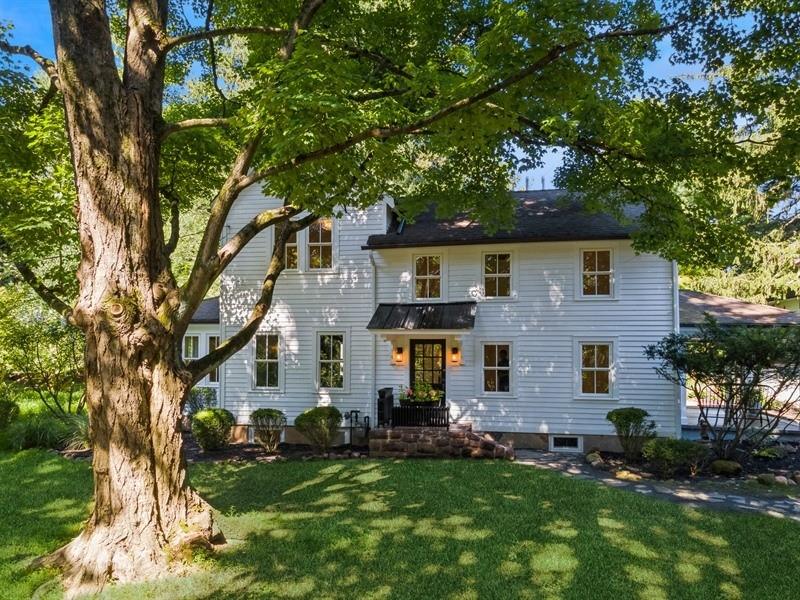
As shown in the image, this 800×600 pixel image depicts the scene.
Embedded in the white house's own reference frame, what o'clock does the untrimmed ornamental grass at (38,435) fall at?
The untrimmed ornamental grass is roughly at 3 o'clock from the white house.

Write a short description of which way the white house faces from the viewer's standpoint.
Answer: facing the viewer

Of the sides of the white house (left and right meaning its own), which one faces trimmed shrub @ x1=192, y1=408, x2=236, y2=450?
right

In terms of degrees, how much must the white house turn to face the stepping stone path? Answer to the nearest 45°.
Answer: approximately 45° to its left

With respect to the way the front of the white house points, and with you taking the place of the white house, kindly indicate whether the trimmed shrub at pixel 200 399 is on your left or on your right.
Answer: on your right

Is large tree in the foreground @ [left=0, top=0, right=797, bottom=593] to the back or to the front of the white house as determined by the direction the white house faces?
to the front
